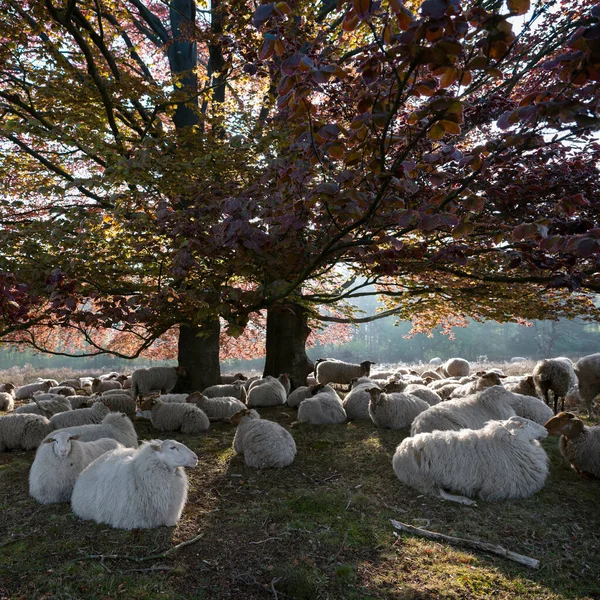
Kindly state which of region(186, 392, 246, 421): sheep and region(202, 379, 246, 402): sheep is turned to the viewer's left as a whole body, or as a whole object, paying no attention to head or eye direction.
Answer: region(186, 392, 246, 421): sheep

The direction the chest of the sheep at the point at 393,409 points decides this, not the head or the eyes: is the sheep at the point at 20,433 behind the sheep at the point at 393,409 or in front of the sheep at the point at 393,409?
in front

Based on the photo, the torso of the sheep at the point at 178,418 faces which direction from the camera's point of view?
to the viewer's left

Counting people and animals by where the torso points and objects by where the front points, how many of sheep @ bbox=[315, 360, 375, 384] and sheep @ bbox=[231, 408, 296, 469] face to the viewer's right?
1

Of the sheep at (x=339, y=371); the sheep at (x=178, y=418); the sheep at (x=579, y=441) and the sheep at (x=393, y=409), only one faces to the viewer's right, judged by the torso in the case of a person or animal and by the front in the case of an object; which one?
the sheep at (x=339, y=371)

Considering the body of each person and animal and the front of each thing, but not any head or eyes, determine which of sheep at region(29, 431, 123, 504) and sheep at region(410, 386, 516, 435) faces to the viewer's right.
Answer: sheep at region(410, 386, 516, 435)

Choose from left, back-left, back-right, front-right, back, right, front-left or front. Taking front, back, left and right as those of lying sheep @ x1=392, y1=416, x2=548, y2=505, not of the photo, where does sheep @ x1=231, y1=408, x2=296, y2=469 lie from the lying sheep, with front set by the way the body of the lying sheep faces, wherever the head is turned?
back

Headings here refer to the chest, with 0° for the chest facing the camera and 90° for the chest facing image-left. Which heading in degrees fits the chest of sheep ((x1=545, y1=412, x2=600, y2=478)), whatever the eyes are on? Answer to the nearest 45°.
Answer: approximately 90°

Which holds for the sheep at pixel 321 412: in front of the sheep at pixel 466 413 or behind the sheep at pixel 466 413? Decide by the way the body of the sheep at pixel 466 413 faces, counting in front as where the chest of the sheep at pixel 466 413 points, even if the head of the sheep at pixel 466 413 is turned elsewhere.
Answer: behind

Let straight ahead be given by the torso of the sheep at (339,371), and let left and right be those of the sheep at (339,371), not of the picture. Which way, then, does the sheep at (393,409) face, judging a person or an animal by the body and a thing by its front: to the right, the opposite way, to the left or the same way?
the opposite way

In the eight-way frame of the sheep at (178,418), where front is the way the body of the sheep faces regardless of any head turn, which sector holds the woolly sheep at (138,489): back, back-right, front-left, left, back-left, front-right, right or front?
left

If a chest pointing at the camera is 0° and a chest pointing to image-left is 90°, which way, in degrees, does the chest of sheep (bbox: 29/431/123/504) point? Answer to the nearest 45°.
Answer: approximately 45°

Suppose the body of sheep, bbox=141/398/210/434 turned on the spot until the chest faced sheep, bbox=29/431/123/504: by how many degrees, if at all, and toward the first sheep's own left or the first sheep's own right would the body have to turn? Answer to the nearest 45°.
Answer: approximately 45° to the first sheep's own left

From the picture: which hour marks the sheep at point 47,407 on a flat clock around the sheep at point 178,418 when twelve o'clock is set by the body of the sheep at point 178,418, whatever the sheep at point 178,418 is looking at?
the sheep at point 47,407 is roughly at 1 o'clock from the sheep at point 178,418.
